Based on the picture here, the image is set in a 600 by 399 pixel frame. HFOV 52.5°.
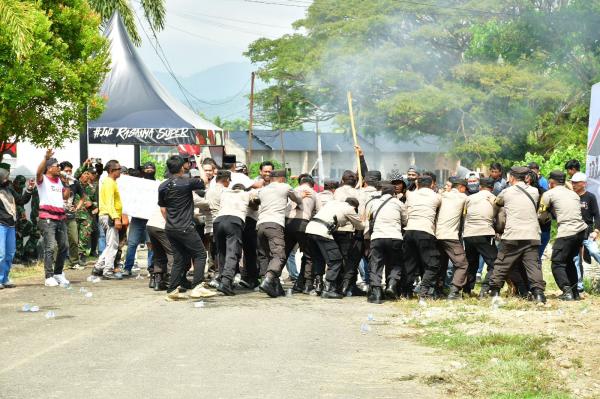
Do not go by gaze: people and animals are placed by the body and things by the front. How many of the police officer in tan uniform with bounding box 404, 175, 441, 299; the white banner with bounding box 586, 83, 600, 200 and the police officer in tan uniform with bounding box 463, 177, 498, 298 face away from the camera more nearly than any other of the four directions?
2

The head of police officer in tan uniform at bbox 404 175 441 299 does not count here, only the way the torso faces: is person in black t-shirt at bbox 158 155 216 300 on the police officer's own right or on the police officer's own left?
on the police officer's own left

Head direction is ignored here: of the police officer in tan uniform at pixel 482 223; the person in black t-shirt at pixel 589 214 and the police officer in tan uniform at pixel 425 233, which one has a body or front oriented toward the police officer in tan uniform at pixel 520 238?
the person in black t-shirt

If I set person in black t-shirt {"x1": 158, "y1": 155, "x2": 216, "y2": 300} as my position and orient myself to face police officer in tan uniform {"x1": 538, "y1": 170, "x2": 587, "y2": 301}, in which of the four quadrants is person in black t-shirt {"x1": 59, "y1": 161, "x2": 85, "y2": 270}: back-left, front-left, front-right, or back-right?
back-left

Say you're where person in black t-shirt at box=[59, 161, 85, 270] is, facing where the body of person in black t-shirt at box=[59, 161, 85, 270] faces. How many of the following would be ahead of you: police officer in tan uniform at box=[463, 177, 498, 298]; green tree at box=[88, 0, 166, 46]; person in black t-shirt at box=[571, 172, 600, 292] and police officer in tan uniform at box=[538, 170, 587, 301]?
3

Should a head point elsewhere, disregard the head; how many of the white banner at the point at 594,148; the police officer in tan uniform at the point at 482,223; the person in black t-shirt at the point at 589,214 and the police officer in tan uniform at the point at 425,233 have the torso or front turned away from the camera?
2

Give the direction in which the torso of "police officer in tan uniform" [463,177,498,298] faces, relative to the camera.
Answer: away from the camera

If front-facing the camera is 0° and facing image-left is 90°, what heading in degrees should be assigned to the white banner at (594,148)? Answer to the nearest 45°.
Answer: approximately 45°
